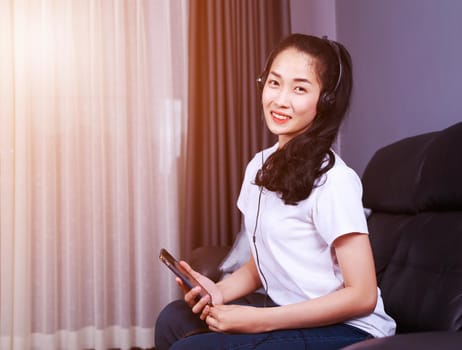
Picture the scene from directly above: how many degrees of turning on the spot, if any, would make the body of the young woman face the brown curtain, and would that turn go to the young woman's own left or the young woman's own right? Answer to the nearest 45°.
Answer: approximately 135° to the young woman's own right

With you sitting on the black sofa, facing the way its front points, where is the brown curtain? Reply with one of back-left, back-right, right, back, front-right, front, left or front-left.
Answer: right

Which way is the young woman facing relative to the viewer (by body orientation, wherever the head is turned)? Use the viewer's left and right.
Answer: facing the viewer and to the left of the viewer

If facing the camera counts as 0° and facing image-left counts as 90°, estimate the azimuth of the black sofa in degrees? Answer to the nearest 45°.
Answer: approximately 45°
